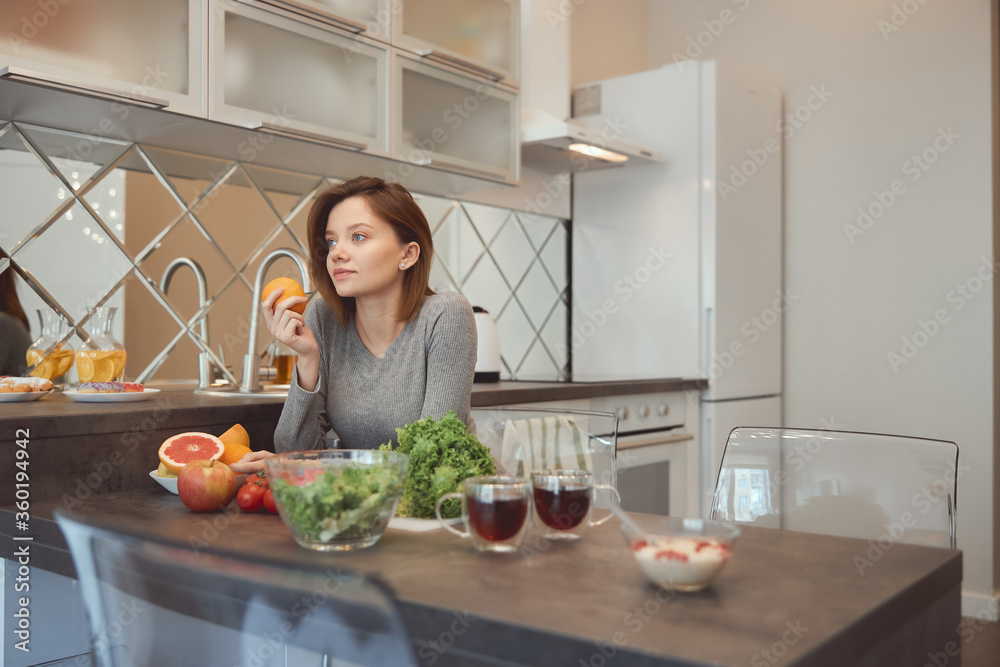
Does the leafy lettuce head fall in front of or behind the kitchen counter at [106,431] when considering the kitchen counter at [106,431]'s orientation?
in front

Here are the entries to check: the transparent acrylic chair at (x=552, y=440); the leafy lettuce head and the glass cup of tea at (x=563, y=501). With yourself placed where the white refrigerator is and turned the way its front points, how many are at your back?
0

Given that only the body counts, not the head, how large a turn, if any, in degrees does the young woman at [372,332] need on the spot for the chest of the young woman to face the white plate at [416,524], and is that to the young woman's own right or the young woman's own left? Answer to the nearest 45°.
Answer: approximately 45° to the young woman's own left

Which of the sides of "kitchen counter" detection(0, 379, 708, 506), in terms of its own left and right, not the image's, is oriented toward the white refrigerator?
left

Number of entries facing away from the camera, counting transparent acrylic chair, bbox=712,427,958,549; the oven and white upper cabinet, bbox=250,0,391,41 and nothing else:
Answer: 0

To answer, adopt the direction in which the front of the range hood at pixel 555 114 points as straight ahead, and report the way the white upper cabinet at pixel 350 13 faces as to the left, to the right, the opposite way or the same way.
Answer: the same way

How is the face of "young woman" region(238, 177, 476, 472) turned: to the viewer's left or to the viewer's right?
to the viewer's left

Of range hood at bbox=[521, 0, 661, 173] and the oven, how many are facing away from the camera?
0

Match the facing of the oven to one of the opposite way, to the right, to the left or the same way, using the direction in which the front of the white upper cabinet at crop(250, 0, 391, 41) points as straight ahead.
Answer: the same way

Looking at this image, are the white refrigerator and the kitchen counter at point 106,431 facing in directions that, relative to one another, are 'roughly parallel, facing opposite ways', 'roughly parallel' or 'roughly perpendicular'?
roughly parallel

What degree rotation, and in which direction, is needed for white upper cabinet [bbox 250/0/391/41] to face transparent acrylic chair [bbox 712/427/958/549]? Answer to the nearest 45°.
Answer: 0° — it already faces it

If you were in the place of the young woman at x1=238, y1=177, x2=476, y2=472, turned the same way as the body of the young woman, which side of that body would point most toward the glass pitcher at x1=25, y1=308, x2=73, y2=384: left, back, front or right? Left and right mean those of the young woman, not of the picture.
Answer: right

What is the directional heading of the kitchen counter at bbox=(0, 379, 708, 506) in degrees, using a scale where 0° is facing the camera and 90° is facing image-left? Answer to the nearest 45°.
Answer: approximately 315°
